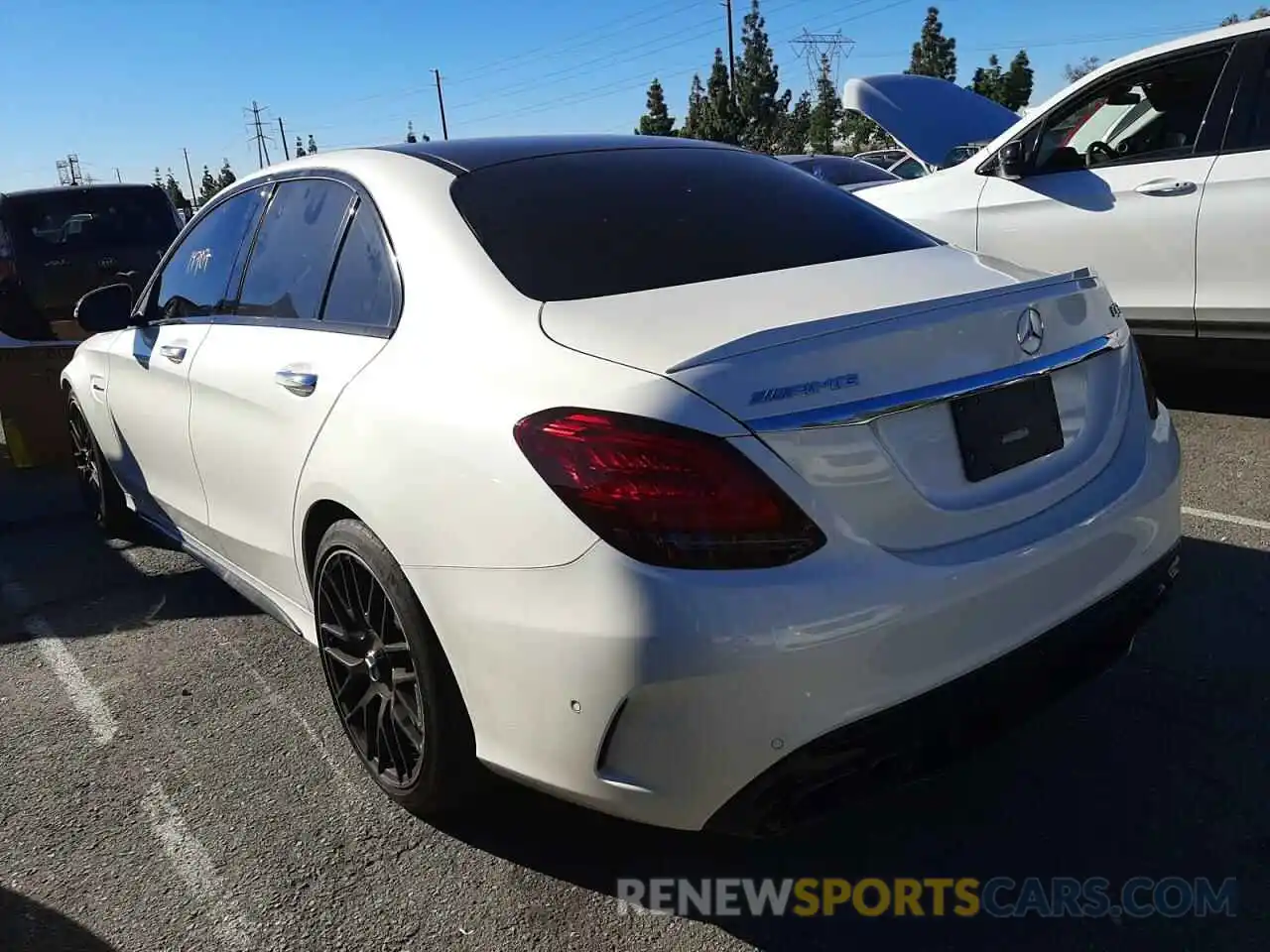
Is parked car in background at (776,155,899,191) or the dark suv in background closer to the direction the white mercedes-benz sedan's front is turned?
the dark suv in background

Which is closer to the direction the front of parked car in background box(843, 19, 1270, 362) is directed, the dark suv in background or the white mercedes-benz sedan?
the dark suv in background

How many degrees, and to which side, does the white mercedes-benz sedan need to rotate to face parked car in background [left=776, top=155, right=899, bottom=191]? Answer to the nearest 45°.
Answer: approximately 45° to its right

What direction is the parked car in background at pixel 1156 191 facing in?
to the viewer's left

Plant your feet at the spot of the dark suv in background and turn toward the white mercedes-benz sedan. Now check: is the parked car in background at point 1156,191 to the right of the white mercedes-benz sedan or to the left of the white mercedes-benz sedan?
left

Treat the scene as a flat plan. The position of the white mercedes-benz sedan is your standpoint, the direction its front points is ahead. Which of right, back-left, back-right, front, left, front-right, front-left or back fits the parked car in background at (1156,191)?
right

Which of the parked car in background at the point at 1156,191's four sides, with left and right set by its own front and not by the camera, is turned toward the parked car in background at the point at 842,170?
right

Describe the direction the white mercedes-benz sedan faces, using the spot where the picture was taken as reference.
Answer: facing away from the viewer and to the left of the viewer
